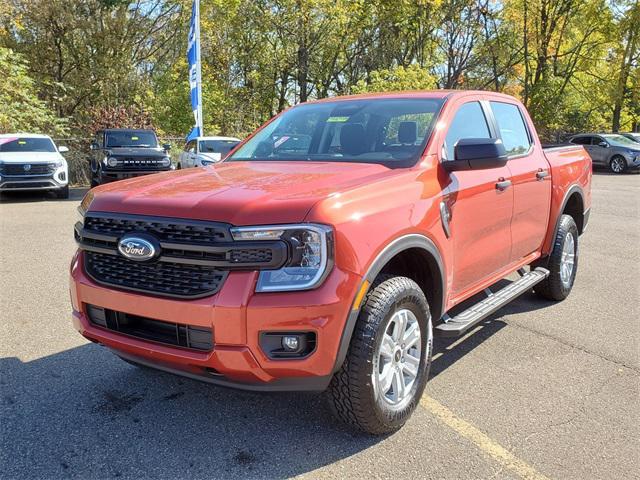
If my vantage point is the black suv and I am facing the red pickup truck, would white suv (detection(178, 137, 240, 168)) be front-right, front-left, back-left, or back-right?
back-left

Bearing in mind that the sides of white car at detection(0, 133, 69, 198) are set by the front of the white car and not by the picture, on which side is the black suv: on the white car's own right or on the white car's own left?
on the white car's own left

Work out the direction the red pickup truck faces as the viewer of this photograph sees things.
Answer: facing the viewer and to the left of the viewer

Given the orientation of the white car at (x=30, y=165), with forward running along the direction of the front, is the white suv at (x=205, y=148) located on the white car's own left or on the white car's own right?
on the white car's own left

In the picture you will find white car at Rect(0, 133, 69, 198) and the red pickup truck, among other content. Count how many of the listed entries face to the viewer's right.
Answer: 0

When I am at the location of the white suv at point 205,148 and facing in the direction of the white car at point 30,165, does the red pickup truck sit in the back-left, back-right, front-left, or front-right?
front-left

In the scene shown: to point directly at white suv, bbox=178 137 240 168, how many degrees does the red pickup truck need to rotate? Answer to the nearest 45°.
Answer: approximately 135° to its right

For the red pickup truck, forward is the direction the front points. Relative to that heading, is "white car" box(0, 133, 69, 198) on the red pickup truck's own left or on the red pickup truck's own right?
on the red pickup truck's own right

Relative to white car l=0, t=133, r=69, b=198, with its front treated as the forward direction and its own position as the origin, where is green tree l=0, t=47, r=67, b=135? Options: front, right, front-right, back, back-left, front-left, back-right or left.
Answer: back

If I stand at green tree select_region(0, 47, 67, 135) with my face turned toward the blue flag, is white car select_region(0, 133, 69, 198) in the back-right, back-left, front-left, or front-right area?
front-right

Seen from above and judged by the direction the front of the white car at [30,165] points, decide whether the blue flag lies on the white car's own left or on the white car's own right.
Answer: on the white car's own left

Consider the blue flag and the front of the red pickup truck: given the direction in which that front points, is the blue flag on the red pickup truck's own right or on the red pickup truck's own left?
on the red pickup truck's own right

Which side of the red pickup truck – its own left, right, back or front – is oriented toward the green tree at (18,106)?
right

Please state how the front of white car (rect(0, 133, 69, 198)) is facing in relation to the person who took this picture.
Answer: facing the viewer

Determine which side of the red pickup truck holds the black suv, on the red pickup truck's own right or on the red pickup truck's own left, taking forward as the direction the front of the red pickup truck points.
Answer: on the red pickup truck's own right
